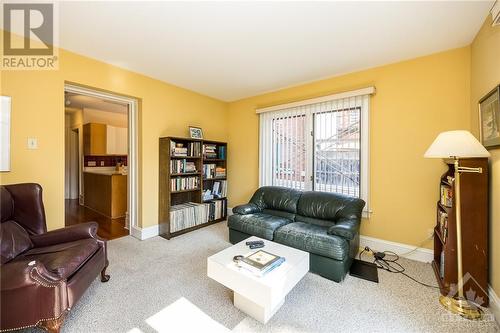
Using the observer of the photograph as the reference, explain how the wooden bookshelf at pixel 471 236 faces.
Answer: facing to the left of the viewer

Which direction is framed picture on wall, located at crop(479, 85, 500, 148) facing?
to the viewer's left

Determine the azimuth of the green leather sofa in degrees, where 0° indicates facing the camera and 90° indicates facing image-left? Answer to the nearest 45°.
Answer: approximately 45°

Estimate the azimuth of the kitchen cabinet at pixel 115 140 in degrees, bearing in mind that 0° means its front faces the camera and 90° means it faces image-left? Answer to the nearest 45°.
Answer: approximately 315°

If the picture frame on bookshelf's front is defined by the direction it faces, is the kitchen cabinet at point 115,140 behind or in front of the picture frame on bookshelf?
behind

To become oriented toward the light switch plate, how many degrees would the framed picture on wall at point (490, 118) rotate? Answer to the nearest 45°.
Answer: approximately 45° to its left

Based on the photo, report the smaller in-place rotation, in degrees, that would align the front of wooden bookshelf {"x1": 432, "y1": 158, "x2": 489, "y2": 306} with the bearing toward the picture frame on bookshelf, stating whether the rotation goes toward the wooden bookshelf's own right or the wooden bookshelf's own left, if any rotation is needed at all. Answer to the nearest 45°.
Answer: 0° — it already faces it

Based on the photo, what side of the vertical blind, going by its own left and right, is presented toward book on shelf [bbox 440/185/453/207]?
left
